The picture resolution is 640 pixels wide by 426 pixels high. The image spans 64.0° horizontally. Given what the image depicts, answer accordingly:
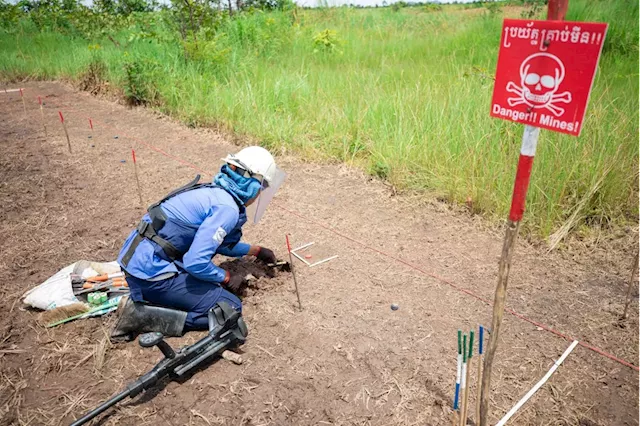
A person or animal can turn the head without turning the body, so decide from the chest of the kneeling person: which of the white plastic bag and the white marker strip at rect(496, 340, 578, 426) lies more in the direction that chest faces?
the white marker strip

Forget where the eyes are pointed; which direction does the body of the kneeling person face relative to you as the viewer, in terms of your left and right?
facing to the right of the viewer

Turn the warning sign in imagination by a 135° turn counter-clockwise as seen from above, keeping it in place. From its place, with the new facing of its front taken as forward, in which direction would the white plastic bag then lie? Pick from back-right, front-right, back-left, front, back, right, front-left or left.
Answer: back-left

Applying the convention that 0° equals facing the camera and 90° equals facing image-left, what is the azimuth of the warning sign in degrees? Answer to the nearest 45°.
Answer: approximately 0°

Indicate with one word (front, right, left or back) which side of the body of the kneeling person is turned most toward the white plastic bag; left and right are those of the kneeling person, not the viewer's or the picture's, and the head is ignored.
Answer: back

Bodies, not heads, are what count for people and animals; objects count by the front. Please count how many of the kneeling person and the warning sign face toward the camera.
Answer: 1

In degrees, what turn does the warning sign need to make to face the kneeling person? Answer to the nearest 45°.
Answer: approximately 90° to its right

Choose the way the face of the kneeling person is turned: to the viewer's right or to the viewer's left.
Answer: to the viewer's right
